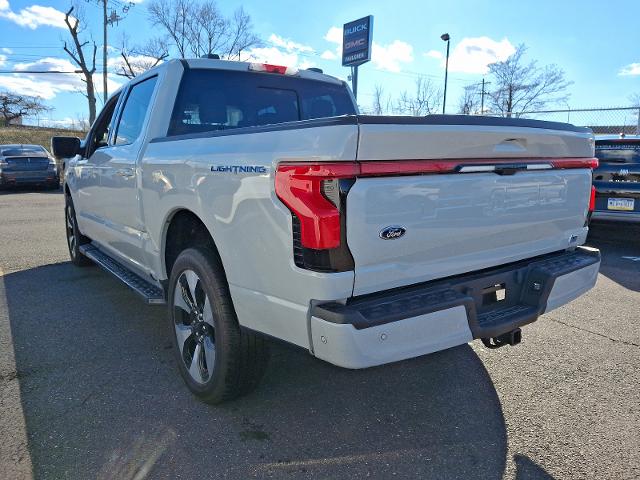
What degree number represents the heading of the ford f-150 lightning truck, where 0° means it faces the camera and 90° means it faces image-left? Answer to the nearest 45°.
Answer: approximately 135°

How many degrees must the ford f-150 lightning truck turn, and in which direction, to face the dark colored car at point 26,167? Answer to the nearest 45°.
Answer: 0° — it already faces it

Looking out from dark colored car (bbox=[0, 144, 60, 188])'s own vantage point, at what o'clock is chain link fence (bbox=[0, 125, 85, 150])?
The chain link fence is roughly at 12 o'clock from the dark colored car.

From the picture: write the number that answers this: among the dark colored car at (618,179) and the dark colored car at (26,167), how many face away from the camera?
2

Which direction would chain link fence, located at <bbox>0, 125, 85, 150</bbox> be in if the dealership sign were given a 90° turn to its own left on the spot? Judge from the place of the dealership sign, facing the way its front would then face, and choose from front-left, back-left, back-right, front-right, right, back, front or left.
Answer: back

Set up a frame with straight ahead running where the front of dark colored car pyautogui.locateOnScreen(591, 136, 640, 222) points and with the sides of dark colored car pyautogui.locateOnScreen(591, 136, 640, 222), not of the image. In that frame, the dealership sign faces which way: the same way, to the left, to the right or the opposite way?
the opposite way

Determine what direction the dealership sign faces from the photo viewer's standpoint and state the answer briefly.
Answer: facing the viewer and to the left of the viewer

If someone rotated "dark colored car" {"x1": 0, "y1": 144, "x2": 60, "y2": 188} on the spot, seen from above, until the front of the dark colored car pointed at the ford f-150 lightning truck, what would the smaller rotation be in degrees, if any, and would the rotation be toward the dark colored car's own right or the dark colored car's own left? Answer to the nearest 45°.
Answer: approximately 180°

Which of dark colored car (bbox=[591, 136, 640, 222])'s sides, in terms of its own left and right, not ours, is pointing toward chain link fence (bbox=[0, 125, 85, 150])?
left

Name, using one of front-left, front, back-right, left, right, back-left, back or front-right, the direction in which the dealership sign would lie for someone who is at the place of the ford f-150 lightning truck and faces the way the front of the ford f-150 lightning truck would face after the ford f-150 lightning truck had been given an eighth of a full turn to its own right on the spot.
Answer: front

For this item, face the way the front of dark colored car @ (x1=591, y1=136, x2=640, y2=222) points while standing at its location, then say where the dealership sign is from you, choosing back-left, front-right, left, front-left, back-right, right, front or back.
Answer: front-left

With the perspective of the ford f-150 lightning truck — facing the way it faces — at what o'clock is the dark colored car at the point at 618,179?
The dark colored car is roughly at 3 o'clock from the ford f-150 lightning truck.

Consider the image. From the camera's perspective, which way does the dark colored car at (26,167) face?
away from the camera

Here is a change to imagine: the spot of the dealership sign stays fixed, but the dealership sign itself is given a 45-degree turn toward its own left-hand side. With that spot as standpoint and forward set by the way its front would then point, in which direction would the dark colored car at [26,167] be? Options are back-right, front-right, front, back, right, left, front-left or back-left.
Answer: right

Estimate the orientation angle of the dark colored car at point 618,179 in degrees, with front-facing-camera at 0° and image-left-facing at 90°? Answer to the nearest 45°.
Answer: approximately 180°

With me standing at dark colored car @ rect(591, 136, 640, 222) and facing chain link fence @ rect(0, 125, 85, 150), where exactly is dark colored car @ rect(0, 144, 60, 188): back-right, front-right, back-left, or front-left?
front-left

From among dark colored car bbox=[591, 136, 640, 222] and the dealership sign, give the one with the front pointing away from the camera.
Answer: the dark colored car
